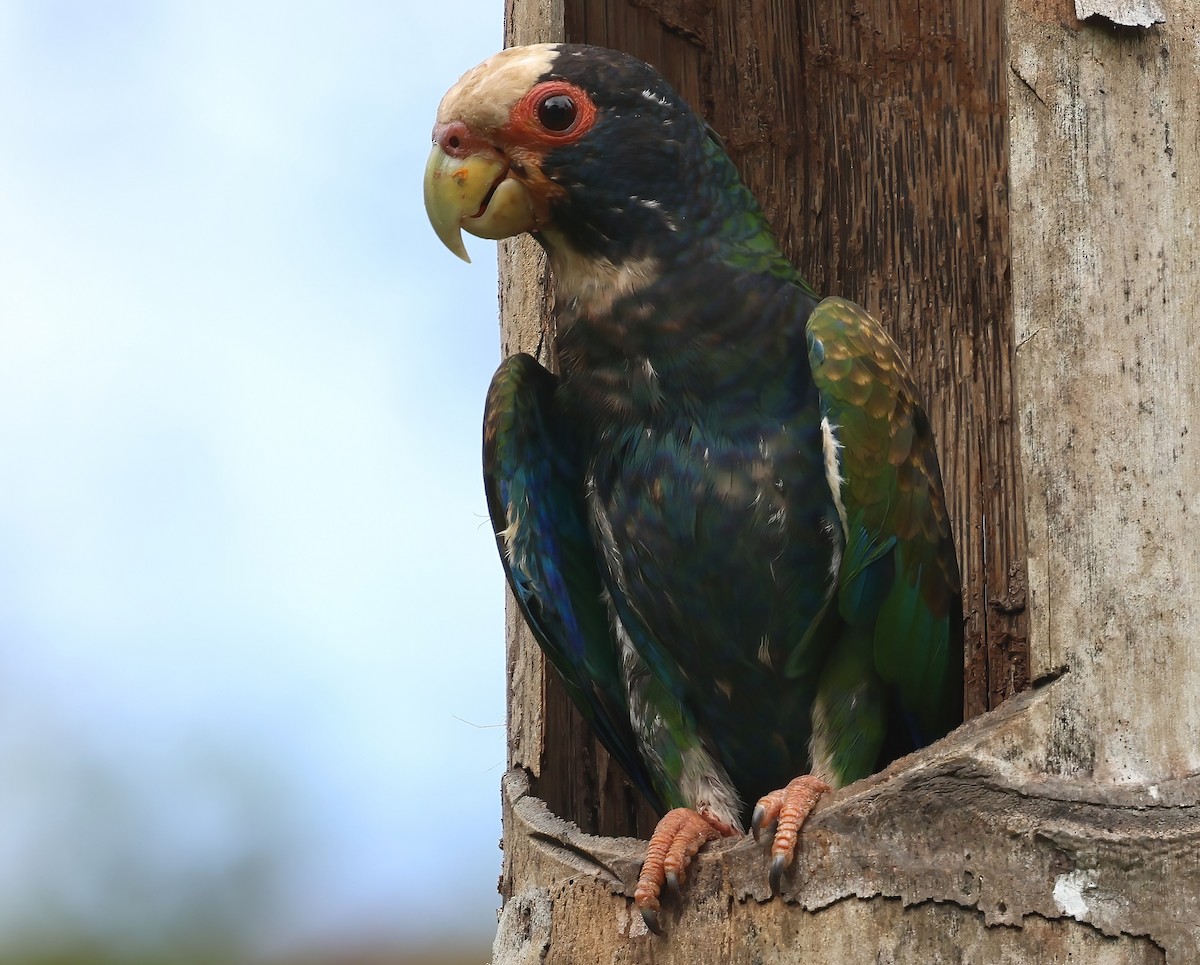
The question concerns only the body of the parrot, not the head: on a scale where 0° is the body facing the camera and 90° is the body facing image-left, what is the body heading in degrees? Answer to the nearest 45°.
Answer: approximately 45°
